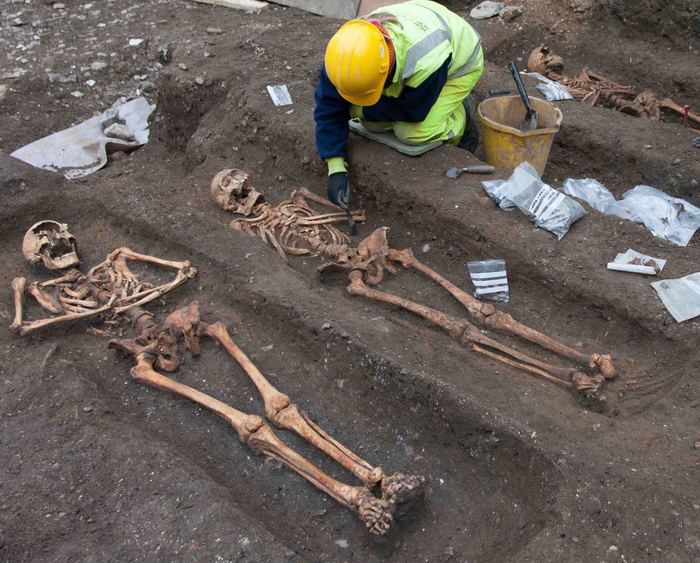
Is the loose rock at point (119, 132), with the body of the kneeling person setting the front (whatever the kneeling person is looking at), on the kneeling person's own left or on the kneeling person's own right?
on the kneeling person's own right

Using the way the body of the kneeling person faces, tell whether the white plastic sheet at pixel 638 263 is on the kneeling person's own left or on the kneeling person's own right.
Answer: on the kneeling person's own left

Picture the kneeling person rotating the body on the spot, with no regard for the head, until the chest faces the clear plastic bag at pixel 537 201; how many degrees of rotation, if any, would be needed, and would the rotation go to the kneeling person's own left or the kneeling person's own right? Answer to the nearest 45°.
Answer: approximately 90° to the kneeling person's own left

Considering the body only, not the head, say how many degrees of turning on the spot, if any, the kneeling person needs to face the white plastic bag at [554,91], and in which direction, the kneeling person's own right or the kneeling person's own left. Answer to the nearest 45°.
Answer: approximately 180°

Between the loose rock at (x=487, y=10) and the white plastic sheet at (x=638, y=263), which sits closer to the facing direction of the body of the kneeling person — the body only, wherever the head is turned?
the white plastic sheet

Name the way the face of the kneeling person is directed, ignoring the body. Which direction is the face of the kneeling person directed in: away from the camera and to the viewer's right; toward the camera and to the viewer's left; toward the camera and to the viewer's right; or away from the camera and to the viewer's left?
toward the camera and to the viewer's left

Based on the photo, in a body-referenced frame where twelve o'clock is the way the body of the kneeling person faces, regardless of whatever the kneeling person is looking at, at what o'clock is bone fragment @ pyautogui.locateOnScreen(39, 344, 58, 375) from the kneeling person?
The bone fragment is roughly at 12 o'clock from the kneeling person.

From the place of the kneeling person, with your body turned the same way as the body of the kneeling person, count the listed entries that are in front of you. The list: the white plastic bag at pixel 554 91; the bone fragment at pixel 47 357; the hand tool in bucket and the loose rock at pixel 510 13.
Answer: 1

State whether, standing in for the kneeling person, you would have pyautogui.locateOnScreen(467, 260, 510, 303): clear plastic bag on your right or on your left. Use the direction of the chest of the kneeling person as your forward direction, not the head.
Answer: on your left

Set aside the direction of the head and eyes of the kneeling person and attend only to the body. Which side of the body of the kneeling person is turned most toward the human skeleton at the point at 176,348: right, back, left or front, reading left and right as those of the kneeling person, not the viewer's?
front

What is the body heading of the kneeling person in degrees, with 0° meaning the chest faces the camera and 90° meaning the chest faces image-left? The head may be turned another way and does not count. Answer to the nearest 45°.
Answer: approximately 45°

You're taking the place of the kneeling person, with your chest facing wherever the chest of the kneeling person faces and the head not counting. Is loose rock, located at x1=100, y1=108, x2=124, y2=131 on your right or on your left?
on your right
